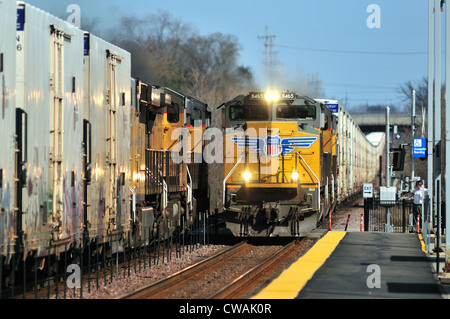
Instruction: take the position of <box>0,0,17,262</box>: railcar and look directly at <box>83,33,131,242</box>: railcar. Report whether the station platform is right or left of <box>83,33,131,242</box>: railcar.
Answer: right

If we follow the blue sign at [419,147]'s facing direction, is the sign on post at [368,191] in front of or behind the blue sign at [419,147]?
behind

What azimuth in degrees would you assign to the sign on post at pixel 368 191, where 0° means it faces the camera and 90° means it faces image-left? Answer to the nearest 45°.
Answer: approximately 0°

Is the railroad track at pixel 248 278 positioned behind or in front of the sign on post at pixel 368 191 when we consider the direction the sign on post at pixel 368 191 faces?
in front

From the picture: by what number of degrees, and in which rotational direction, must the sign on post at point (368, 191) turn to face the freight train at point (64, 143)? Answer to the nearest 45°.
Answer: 0° — it already faces it

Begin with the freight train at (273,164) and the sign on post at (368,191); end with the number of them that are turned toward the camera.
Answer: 2

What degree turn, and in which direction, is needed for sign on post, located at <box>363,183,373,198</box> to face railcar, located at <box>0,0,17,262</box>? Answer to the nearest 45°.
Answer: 0° — it already faces it

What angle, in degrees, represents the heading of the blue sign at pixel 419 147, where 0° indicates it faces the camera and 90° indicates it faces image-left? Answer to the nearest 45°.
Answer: approximately 0°
